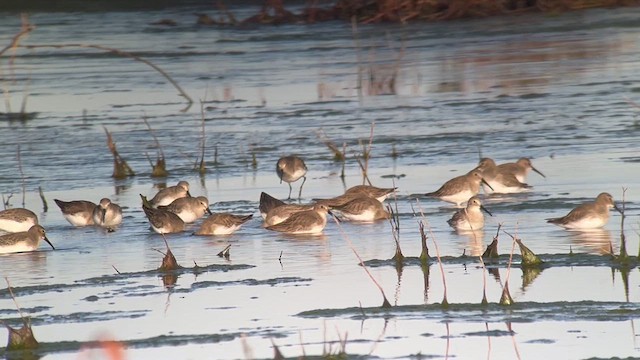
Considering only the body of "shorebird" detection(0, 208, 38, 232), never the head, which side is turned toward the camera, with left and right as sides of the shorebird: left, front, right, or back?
right

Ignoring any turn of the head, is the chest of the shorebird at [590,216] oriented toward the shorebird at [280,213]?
no

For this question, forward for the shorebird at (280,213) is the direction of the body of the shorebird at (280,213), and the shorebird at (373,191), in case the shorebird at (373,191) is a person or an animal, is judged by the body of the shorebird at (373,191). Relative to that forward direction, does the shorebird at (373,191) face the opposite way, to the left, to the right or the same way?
the same way

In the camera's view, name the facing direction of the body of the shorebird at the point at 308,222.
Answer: to the viewer's right

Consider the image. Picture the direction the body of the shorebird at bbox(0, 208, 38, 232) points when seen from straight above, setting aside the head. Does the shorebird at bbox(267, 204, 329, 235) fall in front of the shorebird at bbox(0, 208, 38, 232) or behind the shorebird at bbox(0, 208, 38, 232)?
in front

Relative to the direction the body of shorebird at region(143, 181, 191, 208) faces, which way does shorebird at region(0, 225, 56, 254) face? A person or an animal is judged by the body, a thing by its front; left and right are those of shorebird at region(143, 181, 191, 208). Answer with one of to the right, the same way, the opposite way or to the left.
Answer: the same way

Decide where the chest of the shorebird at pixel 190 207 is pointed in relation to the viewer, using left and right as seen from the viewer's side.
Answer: facing to the right of the viewer

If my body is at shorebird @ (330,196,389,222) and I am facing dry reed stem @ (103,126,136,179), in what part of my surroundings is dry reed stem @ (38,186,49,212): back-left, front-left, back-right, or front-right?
front-left

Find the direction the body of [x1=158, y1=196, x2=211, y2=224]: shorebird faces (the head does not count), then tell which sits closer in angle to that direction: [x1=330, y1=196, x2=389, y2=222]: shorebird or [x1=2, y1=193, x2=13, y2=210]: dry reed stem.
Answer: the shorebird
